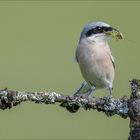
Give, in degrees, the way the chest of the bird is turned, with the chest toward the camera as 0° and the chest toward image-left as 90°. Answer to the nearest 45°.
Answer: approximately 315°
